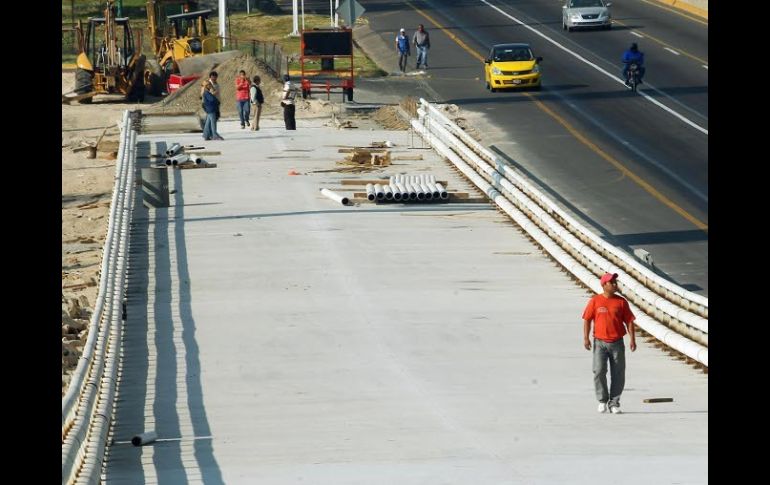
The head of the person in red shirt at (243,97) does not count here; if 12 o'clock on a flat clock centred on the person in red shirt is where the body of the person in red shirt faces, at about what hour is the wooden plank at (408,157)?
The wooden plank is roughly at 11 o'clock from the person in red shirt.

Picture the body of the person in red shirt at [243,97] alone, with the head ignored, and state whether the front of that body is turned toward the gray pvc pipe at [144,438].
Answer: yes

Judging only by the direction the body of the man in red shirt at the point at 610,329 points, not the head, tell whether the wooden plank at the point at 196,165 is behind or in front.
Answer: behind

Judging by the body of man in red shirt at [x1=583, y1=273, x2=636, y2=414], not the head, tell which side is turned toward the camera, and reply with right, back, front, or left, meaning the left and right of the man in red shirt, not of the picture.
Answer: front

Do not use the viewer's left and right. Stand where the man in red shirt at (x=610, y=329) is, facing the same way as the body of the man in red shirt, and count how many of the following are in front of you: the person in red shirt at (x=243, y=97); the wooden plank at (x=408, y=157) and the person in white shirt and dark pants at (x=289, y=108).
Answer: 0

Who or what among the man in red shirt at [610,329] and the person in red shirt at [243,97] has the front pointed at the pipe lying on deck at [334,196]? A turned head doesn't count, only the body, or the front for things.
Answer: the person in red shirt

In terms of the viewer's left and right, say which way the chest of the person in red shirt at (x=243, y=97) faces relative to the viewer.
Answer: facing the viewer

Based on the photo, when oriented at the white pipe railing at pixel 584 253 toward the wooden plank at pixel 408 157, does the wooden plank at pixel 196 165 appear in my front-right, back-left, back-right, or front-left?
front-left

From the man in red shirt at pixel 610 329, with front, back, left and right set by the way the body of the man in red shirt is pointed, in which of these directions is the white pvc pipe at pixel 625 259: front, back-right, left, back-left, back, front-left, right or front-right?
back

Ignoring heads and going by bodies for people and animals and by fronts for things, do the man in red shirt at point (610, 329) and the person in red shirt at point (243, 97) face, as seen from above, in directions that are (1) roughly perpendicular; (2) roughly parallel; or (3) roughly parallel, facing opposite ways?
roughly parallel

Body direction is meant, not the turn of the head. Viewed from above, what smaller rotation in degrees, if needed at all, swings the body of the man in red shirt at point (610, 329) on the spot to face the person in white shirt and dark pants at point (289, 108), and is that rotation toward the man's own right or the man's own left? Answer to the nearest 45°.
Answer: approximately 180°

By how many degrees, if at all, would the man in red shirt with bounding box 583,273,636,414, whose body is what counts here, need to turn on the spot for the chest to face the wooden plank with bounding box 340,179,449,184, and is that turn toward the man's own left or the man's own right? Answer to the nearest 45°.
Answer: approximately 180°

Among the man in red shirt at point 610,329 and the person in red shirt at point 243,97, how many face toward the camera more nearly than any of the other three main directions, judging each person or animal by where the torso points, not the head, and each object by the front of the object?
2
